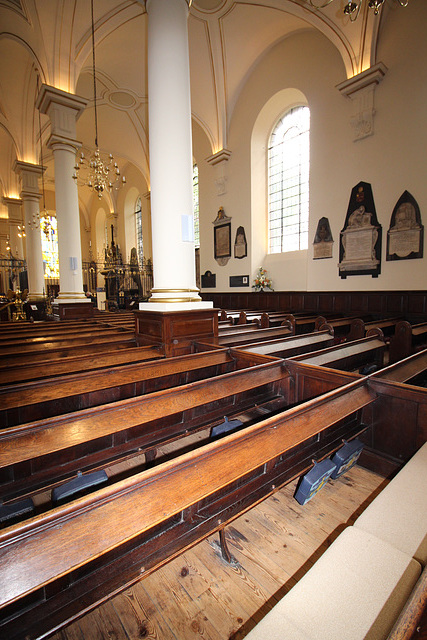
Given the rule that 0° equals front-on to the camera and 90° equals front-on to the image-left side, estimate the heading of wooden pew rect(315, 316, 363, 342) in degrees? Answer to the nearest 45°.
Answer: approximately 135°

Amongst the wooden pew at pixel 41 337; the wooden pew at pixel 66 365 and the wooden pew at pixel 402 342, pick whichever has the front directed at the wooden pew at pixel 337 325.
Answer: the wooden pew at pixel 402 342

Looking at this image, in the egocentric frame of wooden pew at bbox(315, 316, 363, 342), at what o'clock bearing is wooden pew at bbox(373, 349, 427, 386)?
wooden pew at bbox(373, 349, 427, 386) is roughly at 7 o'clock from wooden pew at bbox(315, 316, 363, 342).

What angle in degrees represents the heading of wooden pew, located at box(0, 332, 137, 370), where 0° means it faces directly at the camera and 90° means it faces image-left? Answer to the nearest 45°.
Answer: approximately 135°

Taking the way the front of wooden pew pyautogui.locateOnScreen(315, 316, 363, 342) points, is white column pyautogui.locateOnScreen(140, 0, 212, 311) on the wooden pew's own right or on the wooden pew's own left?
on the wooden pew's own left

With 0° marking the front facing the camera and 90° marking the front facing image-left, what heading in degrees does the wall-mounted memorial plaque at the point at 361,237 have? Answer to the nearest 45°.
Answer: approximately 45°

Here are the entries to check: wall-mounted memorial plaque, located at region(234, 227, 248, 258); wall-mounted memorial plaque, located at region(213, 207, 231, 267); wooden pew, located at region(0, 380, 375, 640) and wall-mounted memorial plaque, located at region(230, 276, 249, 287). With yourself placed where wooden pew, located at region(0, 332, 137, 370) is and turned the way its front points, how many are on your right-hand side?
3

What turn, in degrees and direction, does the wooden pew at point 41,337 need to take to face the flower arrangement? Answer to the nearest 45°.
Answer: approximately 90° to its right

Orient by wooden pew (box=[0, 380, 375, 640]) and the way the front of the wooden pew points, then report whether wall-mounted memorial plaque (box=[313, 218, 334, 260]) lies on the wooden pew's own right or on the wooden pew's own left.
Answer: on the wooden pew's own right

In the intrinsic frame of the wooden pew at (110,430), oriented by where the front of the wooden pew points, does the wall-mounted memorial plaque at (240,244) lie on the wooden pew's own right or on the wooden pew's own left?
on the wooden pew's own right

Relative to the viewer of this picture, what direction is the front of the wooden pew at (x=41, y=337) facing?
facing away from the viewer and to the left of the viewer

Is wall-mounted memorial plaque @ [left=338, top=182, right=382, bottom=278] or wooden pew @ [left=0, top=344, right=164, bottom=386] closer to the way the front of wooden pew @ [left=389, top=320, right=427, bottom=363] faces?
the wall-mounted memorial plaque

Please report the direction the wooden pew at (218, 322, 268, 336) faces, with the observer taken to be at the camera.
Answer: facing away from the viewer and to the left of the viewer

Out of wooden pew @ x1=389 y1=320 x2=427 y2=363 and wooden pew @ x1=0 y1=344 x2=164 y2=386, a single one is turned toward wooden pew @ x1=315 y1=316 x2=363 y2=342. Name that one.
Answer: wooden pew @ x1=389 y1=320 x2=427 y2=363

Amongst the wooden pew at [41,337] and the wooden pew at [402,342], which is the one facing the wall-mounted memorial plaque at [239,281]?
the wooden pew at [402,342]

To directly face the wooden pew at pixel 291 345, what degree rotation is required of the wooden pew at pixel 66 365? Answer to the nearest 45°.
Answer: approximately 135° to its right
